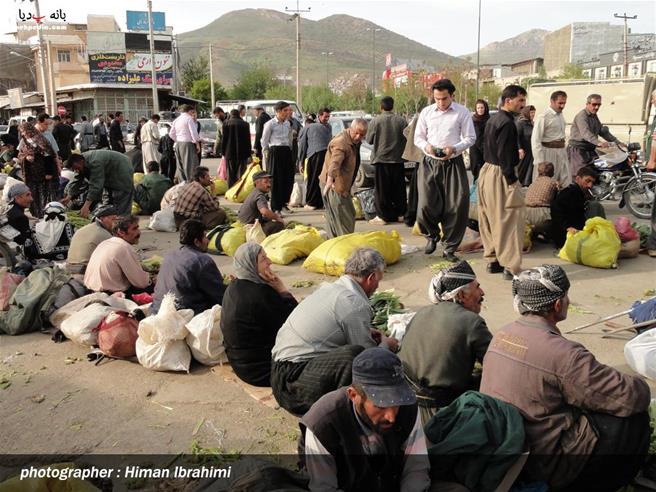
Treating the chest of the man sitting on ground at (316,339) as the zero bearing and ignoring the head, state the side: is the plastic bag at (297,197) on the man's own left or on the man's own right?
on the man's own left

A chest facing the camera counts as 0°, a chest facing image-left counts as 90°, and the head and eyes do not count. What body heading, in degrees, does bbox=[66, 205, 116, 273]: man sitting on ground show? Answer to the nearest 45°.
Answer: approximately 225°

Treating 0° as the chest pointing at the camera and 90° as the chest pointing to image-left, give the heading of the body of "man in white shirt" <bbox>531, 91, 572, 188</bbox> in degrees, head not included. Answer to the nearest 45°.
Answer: approximately 315°

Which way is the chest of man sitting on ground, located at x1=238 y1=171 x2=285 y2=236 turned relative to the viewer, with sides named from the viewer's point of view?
facing the viewer and to the right of the viewer

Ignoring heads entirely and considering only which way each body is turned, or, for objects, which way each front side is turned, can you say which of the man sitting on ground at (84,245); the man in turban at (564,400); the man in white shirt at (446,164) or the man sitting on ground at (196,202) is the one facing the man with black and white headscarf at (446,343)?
the man in white shirt

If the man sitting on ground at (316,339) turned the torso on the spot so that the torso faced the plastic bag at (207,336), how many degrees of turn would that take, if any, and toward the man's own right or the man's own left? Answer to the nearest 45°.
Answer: approximately 90° to the man's own left

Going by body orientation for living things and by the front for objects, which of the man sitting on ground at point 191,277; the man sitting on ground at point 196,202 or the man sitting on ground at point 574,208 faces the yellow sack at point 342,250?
the man sitting on ground at point 191,277

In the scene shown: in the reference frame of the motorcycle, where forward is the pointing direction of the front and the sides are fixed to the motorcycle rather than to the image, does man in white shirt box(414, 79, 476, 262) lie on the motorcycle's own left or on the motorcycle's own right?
on the motorcycle's own right

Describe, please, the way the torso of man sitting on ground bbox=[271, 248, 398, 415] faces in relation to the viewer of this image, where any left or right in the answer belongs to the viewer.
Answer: facing away from the viewer and to the right of the viewer

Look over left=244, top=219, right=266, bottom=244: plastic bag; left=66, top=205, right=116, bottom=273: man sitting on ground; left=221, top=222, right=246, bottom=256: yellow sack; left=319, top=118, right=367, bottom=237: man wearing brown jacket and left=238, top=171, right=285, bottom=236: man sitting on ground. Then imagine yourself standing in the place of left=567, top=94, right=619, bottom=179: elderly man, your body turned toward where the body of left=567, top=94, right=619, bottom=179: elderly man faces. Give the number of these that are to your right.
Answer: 5
